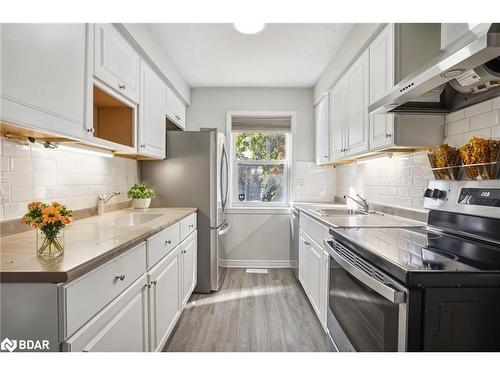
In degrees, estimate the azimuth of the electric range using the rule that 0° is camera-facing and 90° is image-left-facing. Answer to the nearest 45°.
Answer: approximately 45°

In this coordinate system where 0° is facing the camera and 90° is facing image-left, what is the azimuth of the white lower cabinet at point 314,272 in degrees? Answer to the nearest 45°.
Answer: approximately 90°

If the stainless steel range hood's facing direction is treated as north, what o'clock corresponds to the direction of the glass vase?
The glass vase is roughly at 12 o'clock from the stainless steel range hood.

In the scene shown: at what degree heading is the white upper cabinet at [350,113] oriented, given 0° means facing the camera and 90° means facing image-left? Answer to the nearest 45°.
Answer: approximately 45°

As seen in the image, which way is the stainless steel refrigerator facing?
to the viewer's right

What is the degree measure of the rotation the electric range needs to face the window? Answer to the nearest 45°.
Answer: approximately 90° to its right

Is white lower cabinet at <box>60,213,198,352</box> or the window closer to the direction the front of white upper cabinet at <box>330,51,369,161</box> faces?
the white lower cabinet

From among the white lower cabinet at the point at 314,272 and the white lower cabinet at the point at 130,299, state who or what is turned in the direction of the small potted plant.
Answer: the white lower cabinet at the point at 314,272

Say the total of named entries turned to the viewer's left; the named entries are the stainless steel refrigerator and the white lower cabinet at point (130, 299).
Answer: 0

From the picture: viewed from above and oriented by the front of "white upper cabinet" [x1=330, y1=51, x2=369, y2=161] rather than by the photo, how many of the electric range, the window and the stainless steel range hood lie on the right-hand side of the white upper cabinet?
1

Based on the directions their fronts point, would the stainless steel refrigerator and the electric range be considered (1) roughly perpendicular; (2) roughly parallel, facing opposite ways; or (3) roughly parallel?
roughly parallel, facing opposite ways

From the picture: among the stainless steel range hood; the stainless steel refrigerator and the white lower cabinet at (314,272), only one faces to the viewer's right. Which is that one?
the stainless steel refrigerator

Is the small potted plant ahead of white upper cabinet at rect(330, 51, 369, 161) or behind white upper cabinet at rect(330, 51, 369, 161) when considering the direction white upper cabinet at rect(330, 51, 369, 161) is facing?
ahead
